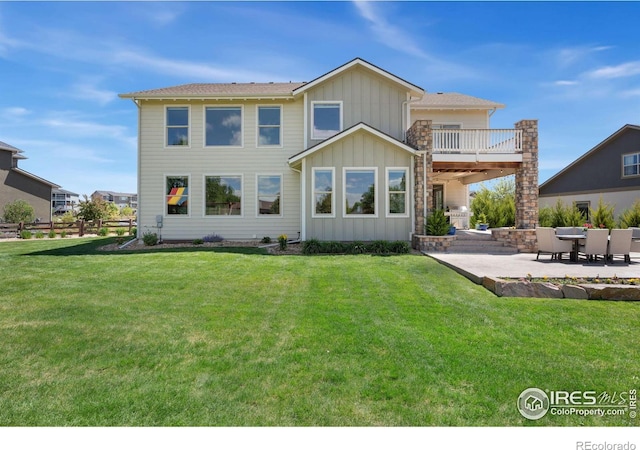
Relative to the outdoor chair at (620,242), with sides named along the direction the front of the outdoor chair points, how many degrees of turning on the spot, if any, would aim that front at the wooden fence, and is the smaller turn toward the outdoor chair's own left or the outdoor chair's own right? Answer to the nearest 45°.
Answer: approximately 90° to the outdoor chair's own left

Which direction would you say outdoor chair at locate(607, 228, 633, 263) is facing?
away from the camera

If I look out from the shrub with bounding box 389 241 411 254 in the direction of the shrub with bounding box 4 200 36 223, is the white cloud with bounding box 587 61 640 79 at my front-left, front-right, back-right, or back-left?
back-right

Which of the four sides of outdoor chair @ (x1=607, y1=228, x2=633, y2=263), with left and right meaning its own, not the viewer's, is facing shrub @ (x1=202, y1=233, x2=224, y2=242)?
left

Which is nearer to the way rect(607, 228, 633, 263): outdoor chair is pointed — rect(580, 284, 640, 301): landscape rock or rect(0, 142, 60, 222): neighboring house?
the neighboring house

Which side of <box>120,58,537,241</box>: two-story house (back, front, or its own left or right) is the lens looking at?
back

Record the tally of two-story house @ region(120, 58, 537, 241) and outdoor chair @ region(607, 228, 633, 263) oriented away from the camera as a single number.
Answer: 2

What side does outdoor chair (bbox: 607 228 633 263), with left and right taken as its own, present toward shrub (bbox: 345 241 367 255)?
left
